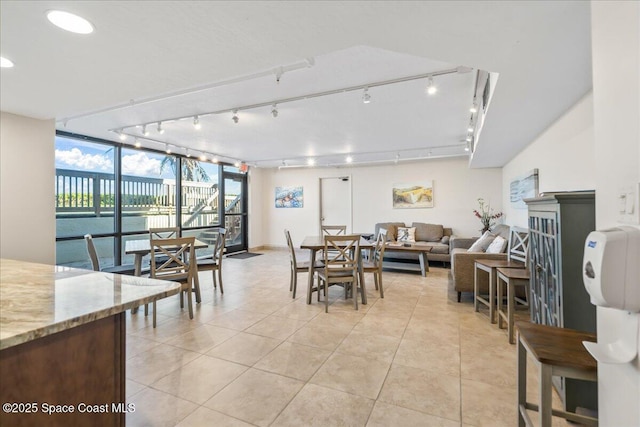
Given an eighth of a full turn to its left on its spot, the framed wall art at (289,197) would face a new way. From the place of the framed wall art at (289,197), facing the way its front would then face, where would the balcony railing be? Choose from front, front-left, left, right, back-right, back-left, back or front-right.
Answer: right

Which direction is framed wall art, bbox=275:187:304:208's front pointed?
toward the camera

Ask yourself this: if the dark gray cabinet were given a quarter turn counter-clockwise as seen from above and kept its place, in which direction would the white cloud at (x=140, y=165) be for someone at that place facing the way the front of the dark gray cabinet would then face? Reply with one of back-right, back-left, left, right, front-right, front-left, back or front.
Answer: right

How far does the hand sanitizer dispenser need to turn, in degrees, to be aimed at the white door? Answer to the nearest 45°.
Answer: approximately 90° to its right

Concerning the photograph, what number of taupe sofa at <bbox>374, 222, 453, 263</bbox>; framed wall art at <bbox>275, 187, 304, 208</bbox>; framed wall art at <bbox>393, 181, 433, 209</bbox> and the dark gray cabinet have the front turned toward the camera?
3

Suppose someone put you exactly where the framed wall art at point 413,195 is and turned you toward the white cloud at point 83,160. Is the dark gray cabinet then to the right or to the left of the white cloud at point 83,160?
left

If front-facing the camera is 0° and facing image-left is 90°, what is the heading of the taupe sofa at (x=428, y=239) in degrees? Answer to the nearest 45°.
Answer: approximately 0°

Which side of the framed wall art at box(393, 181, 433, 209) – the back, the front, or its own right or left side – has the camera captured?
front

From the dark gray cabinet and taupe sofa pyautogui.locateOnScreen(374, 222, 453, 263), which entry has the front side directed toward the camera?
the taupe sofa

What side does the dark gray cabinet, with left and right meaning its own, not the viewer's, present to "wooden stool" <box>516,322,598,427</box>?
left

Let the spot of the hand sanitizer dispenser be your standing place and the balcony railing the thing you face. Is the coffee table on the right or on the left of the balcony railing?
right

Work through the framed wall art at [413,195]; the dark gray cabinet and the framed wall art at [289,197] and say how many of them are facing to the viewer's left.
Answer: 1

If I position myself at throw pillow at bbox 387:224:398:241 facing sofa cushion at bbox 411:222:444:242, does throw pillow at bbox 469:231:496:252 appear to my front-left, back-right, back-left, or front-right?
front-right

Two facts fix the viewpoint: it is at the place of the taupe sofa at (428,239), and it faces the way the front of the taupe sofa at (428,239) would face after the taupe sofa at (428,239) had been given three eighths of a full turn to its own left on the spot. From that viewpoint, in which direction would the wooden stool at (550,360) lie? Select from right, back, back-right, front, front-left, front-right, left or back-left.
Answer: back-right

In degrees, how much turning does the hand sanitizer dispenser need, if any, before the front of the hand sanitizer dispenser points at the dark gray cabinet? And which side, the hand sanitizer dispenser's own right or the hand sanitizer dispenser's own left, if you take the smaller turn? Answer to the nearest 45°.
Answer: approximately 135° to the hand sanitizer dispenser's own right

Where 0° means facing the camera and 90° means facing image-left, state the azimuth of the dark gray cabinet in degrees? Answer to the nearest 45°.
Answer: approximately 90°

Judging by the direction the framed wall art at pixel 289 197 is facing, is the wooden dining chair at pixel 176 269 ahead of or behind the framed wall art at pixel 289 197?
ahead
